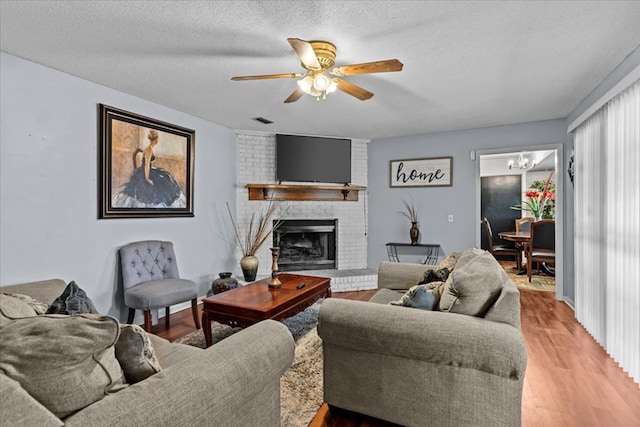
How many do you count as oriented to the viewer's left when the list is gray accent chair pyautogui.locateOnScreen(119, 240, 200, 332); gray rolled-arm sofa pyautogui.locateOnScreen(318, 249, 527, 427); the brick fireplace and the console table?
1

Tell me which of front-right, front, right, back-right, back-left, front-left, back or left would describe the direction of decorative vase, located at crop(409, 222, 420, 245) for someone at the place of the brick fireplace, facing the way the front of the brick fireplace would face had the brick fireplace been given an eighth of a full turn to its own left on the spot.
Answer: front-left

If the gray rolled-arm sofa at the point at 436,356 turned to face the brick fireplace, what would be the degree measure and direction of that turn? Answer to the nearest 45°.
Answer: approximately 45° to its right

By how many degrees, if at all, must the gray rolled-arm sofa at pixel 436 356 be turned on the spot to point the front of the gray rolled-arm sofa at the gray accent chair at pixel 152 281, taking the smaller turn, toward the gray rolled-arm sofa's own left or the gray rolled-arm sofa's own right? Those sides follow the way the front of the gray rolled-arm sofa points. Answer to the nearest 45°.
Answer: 0° — it already faces it

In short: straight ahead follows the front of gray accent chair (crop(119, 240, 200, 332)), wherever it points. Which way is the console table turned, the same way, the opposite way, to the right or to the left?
to the right

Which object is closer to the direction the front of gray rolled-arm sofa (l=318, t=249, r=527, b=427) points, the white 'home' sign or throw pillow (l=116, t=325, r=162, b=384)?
the throw pillow

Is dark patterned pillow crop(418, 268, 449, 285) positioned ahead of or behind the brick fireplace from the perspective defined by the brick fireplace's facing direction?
ahead

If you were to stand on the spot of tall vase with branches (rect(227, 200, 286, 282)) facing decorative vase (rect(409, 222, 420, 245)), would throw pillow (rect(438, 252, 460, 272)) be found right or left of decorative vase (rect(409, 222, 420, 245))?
right

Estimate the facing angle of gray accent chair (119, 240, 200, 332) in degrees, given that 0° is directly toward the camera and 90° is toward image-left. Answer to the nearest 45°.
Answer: approximately 315°

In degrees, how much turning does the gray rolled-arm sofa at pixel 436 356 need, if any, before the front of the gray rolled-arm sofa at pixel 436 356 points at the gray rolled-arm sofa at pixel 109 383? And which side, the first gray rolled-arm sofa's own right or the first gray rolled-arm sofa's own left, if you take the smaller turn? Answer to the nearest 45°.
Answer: approximately 45° to the first gray rolled-arm sofa's own left

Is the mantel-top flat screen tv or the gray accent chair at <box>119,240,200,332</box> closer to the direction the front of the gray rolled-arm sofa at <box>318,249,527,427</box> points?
the gray accent chair

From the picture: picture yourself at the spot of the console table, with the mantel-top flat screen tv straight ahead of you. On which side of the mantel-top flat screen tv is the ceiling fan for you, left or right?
left

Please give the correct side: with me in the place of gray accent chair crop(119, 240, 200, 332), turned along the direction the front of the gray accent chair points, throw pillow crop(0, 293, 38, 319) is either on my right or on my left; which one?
on my right

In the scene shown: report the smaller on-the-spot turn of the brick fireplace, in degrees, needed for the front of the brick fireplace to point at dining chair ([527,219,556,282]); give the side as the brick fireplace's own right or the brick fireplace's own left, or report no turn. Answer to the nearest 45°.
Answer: approximately 90° to the brick fireplace's own left

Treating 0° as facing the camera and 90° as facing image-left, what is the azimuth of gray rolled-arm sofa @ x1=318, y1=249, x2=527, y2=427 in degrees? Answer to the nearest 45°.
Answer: approximately 90°

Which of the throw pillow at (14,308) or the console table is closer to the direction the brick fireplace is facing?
the throw pillow

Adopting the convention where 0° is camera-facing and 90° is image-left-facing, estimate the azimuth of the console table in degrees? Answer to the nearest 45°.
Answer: approximately 0°
